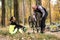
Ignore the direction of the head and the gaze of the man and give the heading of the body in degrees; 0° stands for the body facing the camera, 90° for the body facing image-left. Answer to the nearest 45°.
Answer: approximately 90°
